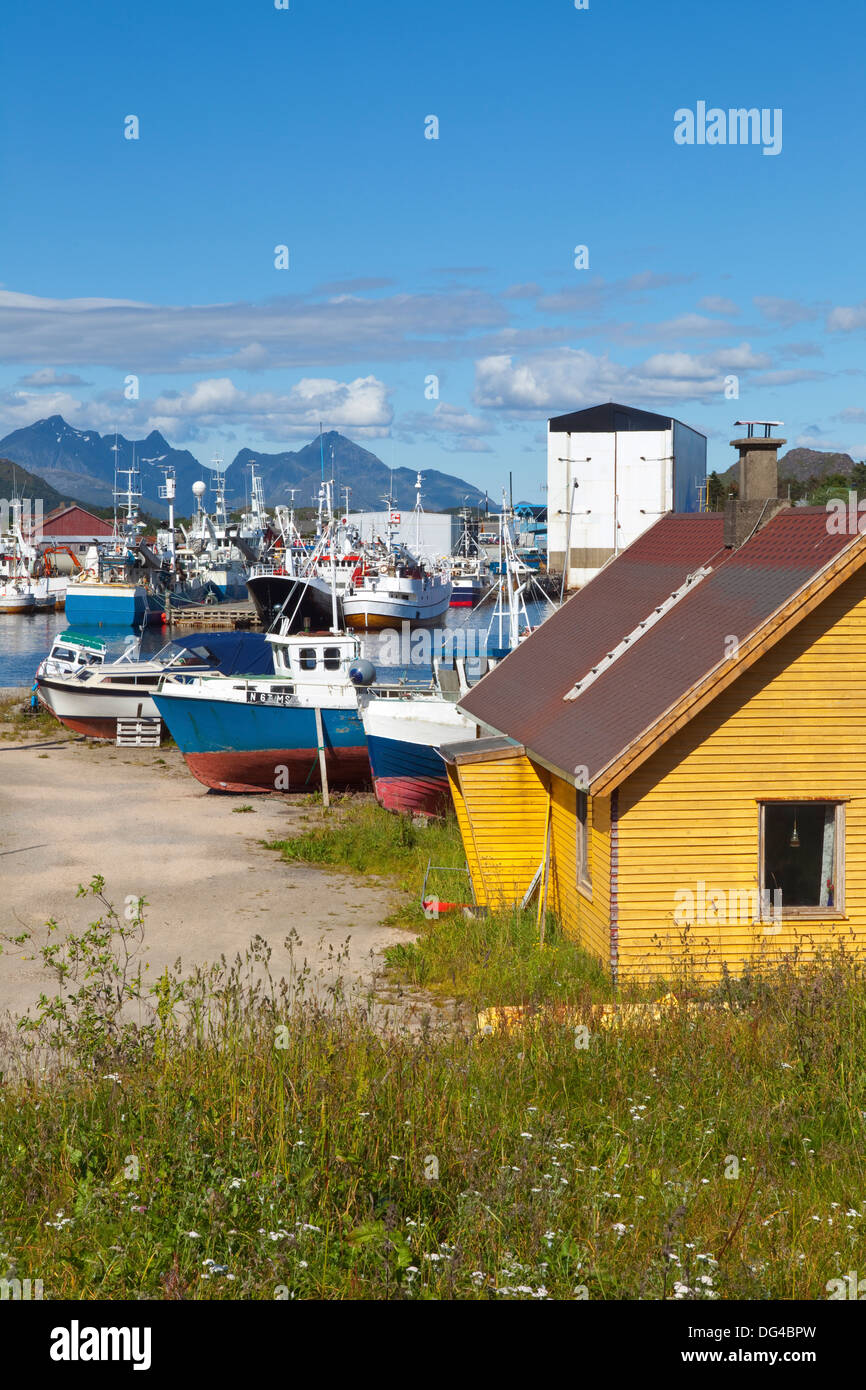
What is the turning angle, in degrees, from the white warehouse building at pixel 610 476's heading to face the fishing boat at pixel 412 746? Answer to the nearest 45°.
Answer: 0° — it already faces it

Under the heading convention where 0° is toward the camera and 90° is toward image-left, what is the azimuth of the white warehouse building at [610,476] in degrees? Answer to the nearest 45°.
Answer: approximately 0°

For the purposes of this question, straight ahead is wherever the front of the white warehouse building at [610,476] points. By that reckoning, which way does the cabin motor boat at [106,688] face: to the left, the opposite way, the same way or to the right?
to the right

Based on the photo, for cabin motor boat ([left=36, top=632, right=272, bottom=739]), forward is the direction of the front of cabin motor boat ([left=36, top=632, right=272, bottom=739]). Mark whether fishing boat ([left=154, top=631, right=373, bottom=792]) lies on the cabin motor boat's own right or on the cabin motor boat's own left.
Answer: on the cabin motor boat's own left

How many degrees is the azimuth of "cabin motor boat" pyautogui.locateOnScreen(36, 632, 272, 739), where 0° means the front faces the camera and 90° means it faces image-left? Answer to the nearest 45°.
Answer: approximately 90°

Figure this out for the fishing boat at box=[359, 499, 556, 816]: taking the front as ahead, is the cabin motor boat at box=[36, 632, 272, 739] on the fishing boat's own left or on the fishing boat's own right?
on the fishing boat's own right
